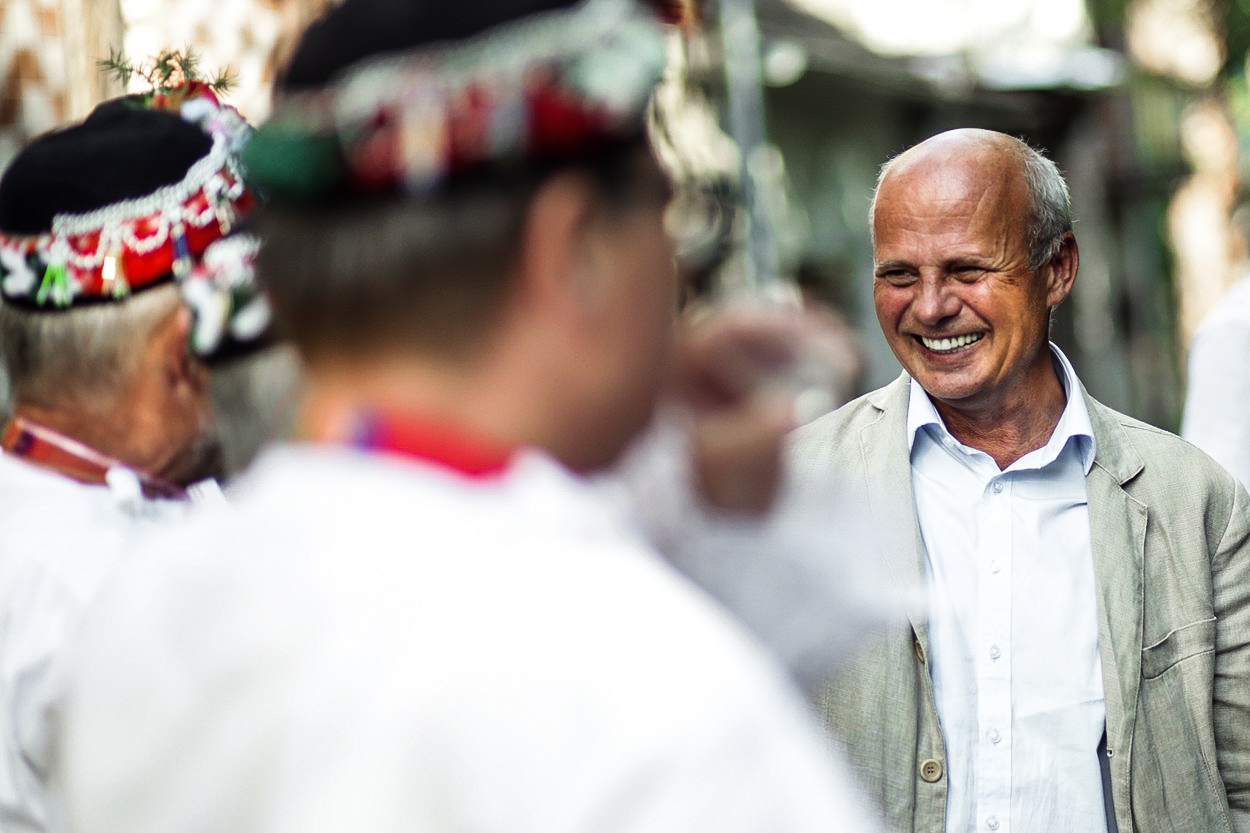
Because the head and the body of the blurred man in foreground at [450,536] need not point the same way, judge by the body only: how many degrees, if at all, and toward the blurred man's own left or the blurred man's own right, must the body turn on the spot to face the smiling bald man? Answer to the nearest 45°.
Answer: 0° — they already face them

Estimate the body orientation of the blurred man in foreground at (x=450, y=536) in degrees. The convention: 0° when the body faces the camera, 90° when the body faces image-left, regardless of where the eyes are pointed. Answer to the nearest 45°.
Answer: approximately 225°

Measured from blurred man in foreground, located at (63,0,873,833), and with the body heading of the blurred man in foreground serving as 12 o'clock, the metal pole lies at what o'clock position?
The metal pole is roughly at 11 o'clock from the blurred man in foreground.

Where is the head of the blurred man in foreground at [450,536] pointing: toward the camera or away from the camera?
away from the camera
